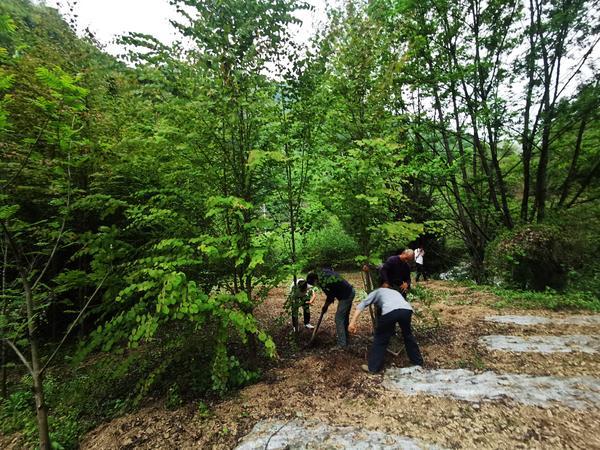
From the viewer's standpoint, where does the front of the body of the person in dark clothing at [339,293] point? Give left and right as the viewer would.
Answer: facing to the left of the viewer

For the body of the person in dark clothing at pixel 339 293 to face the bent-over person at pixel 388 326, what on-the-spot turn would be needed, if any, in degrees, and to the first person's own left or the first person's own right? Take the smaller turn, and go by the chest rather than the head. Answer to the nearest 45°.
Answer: approximately 135° to the first person's own left

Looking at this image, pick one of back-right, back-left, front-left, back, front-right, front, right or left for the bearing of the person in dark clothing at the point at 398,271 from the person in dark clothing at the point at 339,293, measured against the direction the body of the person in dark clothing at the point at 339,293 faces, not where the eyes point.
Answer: back

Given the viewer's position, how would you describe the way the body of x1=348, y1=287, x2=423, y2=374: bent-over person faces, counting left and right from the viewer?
facing away from the viewer and to the left of the viewer

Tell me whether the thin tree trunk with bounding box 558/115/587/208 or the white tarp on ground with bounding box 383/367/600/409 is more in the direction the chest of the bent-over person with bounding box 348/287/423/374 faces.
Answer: the thin tree trunk

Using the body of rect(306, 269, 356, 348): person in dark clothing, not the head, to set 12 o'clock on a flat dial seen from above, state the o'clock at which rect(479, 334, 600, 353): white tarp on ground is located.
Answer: The white tarp on ground is roughly at 6 o'clock from the person in dark clothing.

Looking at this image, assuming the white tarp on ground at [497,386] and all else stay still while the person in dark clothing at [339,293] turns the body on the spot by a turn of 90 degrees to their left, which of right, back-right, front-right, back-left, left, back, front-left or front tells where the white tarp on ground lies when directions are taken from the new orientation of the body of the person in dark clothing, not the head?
front-left

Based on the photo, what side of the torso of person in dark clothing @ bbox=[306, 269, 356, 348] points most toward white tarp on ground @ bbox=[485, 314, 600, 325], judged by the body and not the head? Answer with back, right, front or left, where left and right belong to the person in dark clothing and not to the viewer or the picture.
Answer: back

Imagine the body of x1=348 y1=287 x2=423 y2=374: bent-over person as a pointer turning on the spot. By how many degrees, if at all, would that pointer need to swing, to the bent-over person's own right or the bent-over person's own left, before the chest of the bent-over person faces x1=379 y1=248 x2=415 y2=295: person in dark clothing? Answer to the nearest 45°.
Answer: approximately 45° to the bent-over person's own right

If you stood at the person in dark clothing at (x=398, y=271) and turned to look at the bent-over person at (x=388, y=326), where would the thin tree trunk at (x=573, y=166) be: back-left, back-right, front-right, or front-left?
back-left

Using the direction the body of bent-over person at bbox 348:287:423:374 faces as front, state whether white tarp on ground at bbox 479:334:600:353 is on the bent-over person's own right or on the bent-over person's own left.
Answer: on the bent-over person's own right
